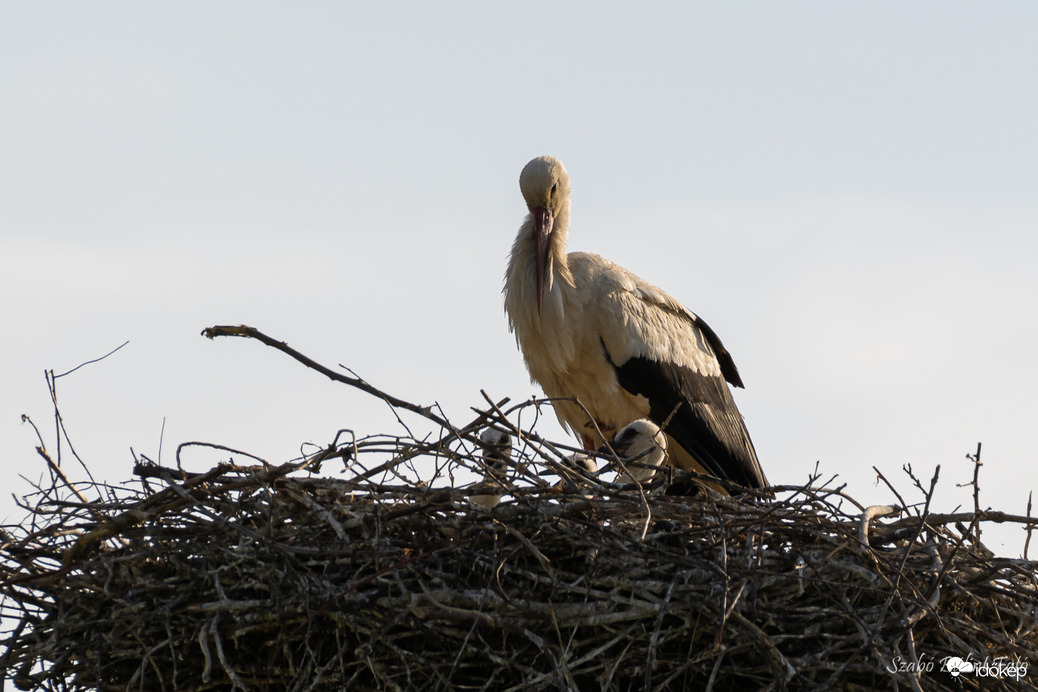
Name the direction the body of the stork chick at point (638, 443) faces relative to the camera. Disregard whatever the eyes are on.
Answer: to the viewer's left
